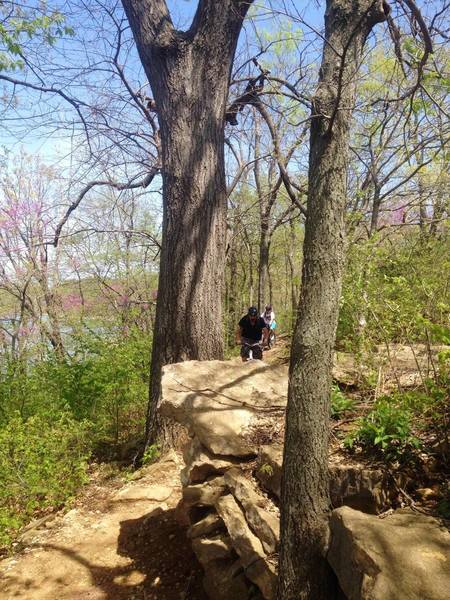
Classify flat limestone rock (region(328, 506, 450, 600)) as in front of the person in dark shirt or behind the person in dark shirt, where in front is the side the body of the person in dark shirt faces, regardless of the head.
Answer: in front

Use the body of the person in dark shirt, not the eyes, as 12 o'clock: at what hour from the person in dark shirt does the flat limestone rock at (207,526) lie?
The flat limestone rock is roughly at 12 o'clock from the person in dark shirt.

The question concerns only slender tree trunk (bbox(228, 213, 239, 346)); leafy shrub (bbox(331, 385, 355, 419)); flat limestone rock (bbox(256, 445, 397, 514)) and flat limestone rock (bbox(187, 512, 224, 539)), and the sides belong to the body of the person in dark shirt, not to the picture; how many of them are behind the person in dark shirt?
1

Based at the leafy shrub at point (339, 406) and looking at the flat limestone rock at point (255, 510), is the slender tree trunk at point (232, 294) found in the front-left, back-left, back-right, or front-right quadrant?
back-right

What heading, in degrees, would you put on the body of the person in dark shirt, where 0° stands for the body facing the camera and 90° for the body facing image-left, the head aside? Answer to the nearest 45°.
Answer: approximately 0°

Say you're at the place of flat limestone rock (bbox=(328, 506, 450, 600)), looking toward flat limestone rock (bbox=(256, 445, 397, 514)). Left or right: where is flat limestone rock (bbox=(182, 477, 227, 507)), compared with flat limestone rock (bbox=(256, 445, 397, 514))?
left

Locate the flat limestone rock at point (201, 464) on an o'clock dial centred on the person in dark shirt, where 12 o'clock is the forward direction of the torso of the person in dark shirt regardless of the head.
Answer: The flat limestone rock is roughly at 12 o'clock from the person in dark shirt.

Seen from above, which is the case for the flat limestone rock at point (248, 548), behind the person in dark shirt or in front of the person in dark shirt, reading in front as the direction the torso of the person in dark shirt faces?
in front

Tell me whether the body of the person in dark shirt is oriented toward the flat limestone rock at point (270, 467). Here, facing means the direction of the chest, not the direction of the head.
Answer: yes

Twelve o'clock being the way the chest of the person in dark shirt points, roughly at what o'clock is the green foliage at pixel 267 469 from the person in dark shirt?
The green foliage is roughly at 12 o'clock from the person in dark shirt.

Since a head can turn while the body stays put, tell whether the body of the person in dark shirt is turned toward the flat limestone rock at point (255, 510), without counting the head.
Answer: yes

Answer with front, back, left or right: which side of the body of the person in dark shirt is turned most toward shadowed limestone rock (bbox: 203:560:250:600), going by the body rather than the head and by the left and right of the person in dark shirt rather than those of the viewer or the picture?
front

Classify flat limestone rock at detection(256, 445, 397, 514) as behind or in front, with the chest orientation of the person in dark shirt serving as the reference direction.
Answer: in front

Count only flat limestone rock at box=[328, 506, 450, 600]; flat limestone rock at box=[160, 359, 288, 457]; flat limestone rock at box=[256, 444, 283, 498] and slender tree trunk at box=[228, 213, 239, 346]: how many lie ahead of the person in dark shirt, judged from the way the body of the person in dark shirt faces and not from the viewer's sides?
3

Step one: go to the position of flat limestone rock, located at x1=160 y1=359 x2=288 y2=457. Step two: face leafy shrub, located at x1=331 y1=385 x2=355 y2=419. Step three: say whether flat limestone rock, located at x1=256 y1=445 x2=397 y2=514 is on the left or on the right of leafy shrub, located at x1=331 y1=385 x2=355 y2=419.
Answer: right
